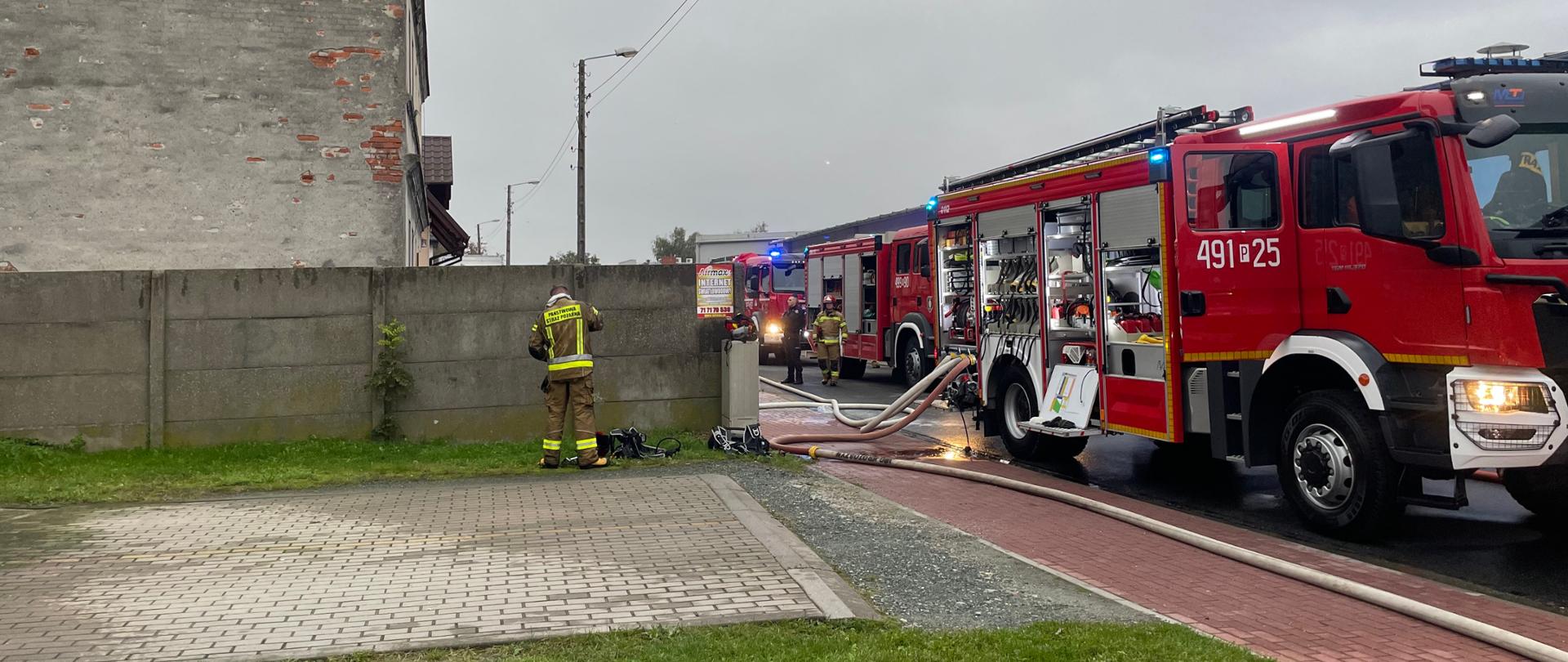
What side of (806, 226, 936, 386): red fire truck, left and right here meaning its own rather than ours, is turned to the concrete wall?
right

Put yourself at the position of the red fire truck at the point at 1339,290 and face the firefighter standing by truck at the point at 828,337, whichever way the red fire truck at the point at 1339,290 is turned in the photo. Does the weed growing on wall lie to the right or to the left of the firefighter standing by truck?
left

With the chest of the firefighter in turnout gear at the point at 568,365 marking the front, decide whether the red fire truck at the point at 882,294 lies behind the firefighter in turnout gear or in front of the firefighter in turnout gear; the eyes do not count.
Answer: in front

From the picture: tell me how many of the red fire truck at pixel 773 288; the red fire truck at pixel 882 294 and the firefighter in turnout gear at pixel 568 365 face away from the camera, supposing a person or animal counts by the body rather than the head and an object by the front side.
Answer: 1

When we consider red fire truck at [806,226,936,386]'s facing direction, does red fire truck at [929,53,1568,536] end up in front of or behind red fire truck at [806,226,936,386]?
in front

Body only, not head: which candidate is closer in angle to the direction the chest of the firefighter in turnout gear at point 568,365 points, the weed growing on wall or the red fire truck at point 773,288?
the red fire truck

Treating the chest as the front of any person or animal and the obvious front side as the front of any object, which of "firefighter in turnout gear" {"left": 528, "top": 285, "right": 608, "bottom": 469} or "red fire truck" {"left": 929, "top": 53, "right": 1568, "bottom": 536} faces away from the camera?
the firefighter in turnout gear

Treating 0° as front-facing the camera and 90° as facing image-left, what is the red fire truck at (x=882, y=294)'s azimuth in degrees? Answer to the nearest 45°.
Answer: approximately 315°

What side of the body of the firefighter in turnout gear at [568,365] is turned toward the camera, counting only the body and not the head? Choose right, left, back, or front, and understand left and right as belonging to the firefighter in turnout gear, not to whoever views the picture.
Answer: back

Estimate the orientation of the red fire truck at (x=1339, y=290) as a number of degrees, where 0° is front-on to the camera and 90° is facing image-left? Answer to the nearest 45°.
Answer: approximately 315°

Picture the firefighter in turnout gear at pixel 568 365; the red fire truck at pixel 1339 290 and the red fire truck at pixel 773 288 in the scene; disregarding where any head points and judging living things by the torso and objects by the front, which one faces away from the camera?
the firefighter in turnout gear

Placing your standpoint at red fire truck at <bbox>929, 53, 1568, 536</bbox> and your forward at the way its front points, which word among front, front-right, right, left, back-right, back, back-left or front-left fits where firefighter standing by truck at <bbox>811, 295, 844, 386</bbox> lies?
back
